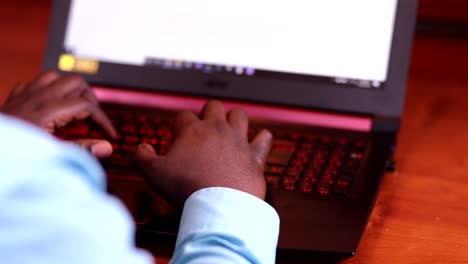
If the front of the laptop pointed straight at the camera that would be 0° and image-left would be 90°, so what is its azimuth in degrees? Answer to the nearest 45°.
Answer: approximately 0°
